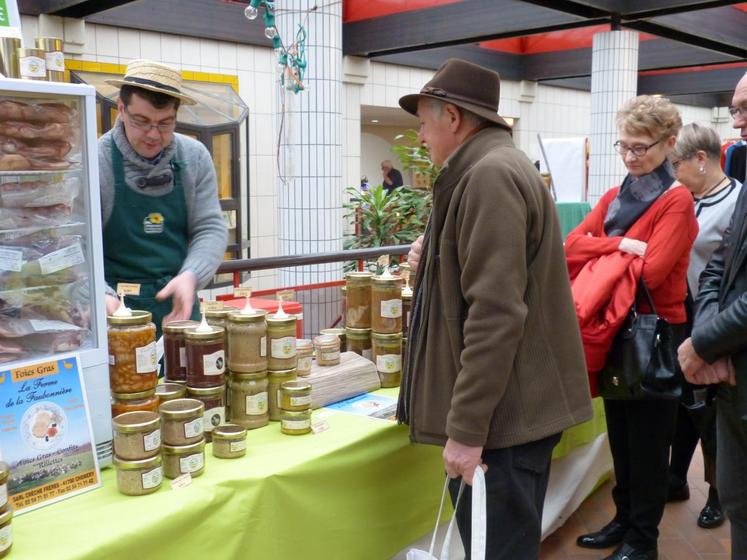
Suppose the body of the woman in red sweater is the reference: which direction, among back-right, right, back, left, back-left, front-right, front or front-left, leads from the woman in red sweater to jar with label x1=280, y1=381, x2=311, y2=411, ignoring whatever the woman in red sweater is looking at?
front

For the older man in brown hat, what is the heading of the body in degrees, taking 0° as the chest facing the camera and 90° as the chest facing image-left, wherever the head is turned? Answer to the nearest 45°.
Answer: approximately 90°

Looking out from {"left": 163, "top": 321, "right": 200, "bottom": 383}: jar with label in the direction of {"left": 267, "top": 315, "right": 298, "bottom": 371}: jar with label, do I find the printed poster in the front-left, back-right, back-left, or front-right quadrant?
back-right

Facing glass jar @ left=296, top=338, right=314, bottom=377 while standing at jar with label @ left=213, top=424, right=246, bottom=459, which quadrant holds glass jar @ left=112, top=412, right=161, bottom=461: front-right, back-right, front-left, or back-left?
back-left

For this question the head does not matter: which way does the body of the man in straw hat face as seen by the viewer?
toward the camera

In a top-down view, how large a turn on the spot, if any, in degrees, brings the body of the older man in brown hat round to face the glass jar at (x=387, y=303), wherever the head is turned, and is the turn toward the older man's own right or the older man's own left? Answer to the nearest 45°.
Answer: approximately 45° to the older man's own right

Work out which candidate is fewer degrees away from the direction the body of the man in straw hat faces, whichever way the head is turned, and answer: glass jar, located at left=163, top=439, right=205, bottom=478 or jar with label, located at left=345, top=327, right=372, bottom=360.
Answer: the glass jar

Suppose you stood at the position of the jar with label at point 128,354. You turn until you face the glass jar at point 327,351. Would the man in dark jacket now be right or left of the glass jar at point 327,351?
right

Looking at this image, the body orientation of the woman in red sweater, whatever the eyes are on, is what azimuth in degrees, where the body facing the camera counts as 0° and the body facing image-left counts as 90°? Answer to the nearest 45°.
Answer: approximately 45°

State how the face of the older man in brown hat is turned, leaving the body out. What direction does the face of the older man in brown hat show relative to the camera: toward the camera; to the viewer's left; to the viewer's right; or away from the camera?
to the viewer's left

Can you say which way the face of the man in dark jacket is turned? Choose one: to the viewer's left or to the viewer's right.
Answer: to the viewer's left

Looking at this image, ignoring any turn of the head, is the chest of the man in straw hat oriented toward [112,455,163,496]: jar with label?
yes

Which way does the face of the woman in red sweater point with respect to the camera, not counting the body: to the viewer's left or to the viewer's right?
to the viewer's left

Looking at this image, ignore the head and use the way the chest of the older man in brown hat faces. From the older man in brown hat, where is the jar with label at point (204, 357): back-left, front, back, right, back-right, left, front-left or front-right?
front

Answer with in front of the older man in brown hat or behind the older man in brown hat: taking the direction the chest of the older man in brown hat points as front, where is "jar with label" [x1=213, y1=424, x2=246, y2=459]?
in front

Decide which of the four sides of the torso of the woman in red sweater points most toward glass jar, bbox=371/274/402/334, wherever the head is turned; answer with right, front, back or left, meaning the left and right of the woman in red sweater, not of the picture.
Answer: front

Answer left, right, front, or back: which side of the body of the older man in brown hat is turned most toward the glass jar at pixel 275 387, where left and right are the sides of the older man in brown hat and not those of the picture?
front

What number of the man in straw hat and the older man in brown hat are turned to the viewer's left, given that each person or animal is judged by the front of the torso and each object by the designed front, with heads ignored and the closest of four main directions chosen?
1
